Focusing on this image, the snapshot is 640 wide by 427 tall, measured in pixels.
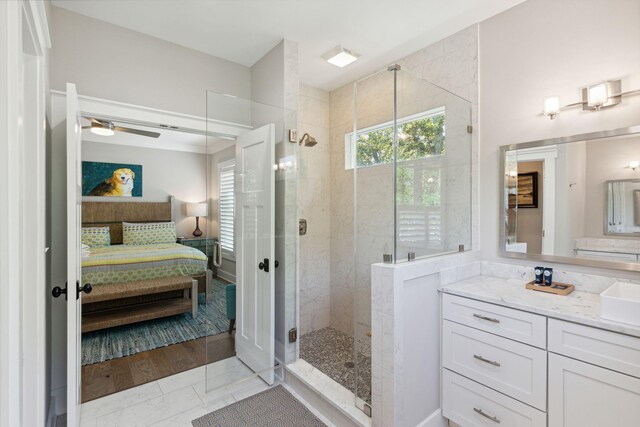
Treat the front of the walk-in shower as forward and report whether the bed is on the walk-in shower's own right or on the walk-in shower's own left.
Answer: on the walk-in shower's own right

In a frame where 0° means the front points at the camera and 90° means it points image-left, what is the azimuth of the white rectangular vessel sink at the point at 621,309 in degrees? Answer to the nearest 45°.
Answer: approximately 45°

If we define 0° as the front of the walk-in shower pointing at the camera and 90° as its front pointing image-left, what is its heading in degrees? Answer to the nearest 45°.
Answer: approximately 45°

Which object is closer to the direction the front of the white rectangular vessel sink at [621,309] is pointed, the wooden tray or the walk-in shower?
the walk-in shower
